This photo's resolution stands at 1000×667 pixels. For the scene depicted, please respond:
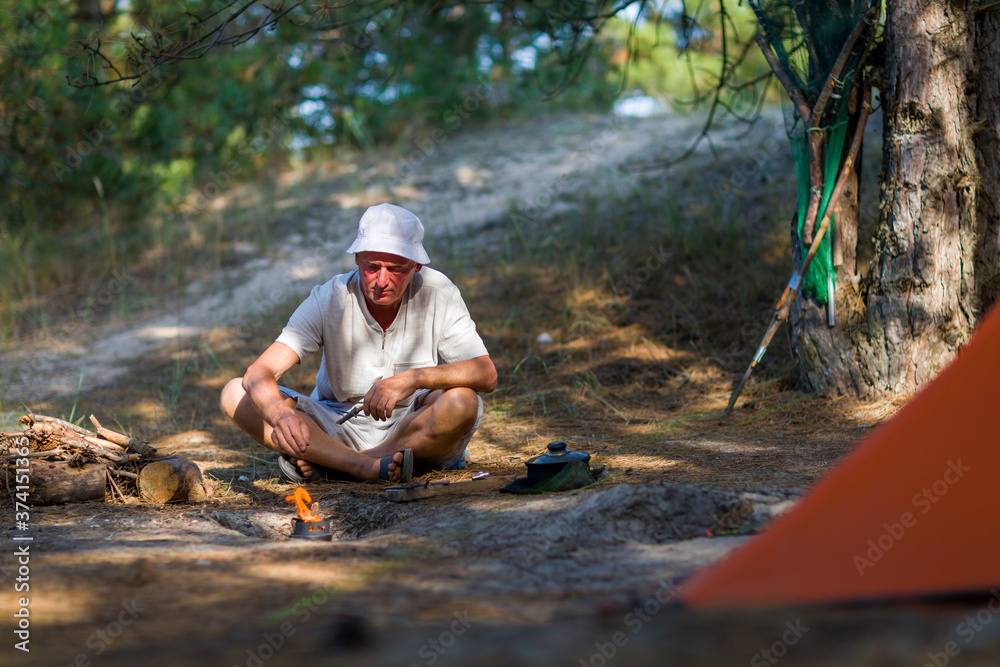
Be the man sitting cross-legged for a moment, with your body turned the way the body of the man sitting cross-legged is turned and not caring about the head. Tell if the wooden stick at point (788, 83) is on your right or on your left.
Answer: on your left

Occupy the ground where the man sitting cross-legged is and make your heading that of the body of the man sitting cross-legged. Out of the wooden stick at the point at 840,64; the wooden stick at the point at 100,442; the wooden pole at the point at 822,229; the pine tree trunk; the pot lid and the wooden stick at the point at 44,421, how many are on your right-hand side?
2

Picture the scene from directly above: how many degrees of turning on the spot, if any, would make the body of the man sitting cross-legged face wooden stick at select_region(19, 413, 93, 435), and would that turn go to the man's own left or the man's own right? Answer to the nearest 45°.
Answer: approximately 90° to the man's own right

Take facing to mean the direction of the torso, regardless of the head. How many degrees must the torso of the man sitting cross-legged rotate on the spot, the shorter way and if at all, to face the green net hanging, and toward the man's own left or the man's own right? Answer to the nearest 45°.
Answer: approximately 90° to the man's own left

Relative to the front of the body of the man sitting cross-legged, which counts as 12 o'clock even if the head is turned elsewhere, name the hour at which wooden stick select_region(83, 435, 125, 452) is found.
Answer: The wooden stick is roughly at 3 o'clock from the man sitting cross-legged.

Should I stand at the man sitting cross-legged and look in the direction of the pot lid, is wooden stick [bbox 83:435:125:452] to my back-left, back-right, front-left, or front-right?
back-right

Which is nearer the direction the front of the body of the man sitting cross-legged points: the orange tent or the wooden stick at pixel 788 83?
the orange tent

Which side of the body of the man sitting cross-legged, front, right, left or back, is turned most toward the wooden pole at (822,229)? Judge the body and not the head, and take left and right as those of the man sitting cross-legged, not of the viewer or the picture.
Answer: left

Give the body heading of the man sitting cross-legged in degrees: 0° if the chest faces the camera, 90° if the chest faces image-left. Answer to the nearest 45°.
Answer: approximately 0°

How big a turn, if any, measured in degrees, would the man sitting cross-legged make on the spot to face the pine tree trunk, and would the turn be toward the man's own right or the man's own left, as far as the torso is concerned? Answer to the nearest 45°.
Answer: approximately 90° to the man's own left

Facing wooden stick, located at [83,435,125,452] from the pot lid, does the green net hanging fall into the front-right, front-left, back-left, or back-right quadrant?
back-right

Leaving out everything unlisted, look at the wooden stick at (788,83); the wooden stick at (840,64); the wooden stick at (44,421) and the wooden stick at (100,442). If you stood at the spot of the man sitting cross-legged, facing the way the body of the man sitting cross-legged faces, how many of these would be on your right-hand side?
2
